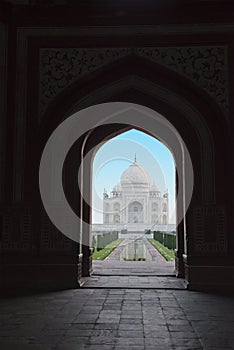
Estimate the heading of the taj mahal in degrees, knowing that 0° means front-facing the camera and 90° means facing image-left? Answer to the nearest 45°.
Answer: approximately 0°
